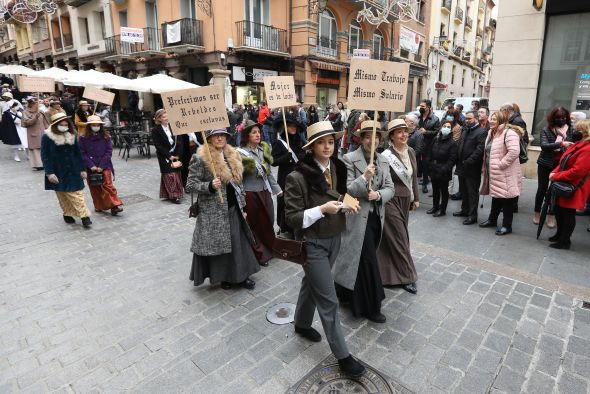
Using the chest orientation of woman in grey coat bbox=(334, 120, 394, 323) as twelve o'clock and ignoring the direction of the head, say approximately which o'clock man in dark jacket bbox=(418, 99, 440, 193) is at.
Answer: The man in dark jacket is roughly at 8 o'clock from the woman in grey coat.

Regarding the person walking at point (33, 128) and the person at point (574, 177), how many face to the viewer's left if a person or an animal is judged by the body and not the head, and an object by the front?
1

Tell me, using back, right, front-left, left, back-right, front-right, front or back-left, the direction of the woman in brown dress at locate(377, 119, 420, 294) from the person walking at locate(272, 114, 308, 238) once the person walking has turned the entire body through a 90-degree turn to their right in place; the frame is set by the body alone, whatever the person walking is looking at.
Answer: left

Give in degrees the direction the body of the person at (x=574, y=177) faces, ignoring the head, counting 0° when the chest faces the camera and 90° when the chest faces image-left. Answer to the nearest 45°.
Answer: approximately 90°

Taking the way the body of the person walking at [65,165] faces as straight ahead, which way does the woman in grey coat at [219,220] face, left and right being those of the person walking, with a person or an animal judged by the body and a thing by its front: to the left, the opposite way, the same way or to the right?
the same way

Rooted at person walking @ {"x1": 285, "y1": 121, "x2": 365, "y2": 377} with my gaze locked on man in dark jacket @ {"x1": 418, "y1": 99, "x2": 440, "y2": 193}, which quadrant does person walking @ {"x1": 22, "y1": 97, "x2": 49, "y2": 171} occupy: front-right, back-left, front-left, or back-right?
front-left

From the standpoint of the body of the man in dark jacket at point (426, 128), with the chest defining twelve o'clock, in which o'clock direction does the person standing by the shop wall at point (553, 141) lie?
The person standing by the shop wall is roughly at 9 o'clock from the man in dark jacket.

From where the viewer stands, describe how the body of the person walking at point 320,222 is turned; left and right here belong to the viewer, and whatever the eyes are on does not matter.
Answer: facing the viewer and to the right of the viewer
